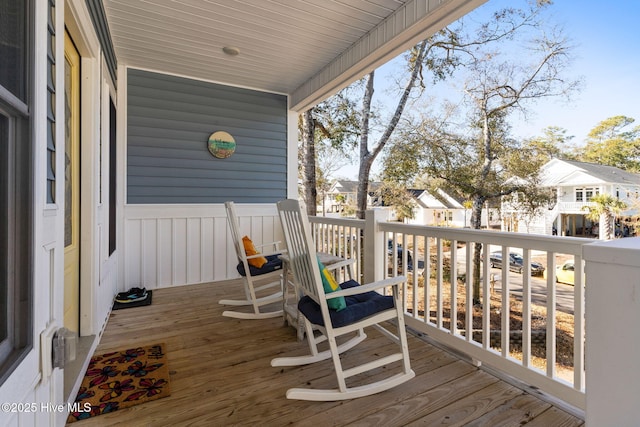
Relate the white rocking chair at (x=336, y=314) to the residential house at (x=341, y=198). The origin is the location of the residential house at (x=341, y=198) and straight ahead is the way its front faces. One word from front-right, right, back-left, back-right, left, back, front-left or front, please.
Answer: front-left

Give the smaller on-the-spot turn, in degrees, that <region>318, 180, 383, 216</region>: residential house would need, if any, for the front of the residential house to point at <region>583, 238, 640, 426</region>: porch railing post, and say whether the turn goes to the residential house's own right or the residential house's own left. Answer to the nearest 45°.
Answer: approximately 45° to the residential house's own left

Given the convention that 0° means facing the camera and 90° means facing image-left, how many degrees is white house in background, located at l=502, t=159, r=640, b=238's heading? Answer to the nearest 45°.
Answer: approximately 45°

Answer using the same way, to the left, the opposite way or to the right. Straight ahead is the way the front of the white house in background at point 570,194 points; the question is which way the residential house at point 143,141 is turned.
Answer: the opposite way

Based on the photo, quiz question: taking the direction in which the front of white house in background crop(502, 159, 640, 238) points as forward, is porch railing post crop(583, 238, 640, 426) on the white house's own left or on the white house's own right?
on the white house's own left

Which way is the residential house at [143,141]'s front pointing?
to the viewer's right

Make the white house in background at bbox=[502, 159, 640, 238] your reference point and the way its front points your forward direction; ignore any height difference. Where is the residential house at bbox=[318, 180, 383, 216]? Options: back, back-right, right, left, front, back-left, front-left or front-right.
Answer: front-right

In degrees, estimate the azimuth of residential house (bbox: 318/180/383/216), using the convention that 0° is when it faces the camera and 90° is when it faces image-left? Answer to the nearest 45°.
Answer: approximately 45°
